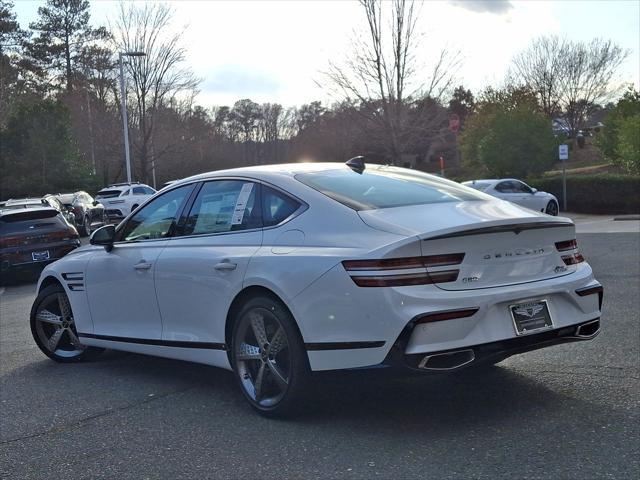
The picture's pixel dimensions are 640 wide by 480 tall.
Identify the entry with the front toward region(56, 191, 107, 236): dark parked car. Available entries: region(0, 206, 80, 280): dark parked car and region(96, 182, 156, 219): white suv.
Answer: region(0, 206, 80, 280): dark parked car

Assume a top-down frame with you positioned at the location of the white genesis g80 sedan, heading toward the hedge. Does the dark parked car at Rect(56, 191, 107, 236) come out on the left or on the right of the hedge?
left

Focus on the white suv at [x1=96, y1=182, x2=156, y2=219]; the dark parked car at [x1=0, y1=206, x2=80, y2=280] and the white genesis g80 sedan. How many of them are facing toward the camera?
0

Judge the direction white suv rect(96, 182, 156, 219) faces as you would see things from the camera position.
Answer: facing away from the viewer and to the right of the viewer

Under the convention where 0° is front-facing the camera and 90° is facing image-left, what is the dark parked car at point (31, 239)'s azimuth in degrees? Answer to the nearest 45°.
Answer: approximately 180°

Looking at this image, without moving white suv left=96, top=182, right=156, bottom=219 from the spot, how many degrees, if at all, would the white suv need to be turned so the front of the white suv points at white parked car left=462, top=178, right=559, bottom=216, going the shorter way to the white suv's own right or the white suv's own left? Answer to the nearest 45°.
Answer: approximately 90° to the white suv's own right

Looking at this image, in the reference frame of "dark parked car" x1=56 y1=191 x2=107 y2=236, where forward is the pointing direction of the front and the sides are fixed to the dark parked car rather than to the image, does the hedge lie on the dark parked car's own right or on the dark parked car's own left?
on the dark parked car's own right

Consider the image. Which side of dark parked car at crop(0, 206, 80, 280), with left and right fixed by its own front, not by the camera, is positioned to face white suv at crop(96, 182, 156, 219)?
front

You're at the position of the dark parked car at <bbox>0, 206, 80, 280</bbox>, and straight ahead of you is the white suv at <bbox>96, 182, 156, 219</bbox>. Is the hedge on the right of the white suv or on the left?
right

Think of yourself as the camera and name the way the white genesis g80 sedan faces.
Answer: facing away from the viewer and to the left of the viewer

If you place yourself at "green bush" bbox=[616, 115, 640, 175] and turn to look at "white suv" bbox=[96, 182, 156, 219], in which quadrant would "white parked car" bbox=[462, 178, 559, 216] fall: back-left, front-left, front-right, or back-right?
front-left

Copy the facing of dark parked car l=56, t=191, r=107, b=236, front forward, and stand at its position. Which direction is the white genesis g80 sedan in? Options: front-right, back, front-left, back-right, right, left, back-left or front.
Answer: back-right
